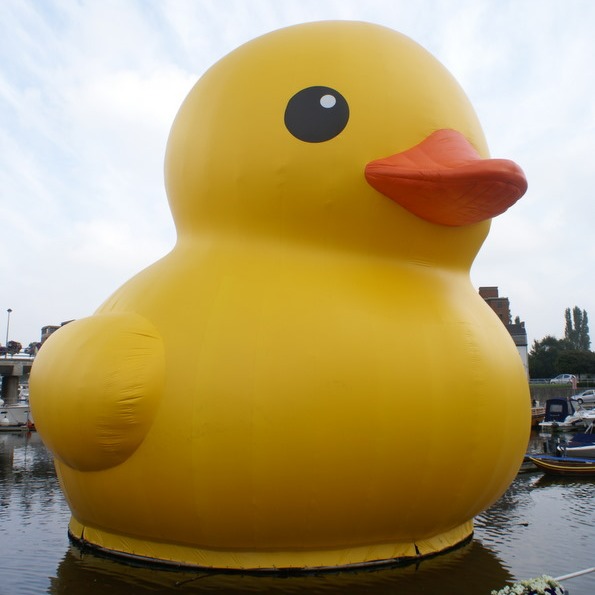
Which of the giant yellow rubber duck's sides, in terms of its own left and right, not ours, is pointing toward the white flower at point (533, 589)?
front

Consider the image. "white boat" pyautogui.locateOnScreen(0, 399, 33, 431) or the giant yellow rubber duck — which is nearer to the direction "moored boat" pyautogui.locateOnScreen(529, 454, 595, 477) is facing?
the white boat

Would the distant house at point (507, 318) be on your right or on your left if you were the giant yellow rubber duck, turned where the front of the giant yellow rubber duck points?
on your left

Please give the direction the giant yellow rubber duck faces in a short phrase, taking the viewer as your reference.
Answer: facing the viewer and to the right of the viewer

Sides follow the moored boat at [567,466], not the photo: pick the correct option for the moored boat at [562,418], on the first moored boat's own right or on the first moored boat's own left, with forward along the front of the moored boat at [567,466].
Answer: on the first moored boat's own right

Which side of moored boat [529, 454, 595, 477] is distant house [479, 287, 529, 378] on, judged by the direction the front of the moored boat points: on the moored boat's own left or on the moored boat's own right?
on the moored boat's own right

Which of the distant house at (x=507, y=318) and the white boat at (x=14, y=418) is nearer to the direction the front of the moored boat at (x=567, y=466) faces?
the white boat

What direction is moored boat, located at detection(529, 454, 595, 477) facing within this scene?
to the viewer's left

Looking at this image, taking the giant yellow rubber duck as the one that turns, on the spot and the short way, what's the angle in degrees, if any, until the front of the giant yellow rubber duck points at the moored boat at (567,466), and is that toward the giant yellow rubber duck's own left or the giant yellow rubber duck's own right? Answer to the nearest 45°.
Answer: approximately 90° to the giant yellow rubber duck's own left

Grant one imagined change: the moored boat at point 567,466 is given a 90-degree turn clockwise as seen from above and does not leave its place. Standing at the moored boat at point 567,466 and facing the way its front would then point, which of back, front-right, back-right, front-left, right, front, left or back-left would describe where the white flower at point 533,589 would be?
back

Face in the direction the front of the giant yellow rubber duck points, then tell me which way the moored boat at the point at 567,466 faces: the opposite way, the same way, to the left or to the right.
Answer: the opposite way

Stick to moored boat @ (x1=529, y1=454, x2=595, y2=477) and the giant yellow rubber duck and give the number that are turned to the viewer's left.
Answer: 1

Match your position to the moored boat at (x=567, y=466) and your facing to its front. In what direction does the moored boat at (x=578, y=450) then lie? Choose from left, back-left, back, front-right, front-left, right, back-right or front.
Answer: right
